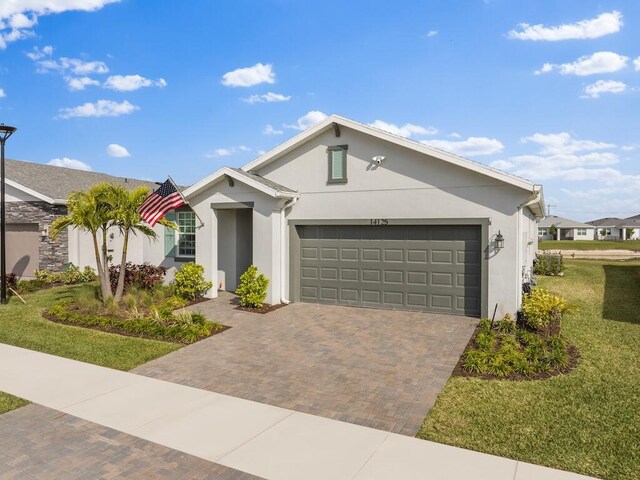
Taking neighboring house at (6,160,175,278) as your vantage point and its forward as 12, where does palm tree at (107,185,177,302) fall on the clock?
The palm tree is roughly at 10 o'clock from the neighboring house.

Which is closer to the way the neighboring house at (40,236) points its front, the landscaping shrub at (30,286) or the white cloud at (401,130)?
the landscaping shrub

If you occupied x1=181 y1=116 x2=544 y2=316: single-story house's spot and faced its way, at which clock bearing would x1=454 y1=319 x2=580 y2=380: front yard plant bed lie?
The front yard plant bed is roughly at 11 o'clock from the single-story house.

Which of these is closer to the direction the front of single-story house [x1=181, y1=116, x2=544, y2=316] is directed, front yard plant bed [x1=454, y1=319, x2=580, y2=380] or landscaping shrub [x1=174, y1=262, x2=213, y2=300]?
the front yard plant bed

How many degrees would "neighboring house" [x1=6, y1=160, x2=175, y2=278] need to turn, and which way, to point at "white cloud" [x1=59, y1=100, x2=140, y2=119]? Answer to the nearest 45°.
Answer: approximately 135° to its right

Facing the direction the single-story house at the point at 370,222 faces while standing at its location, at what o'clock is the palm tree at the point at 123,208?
The palm tree is roughly at 3 o'clock from the single-story house.

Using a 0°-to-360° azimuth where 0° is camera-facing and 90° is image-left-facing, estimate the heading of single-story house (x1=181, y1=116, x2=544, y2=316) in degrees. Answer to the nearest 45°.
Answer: approximately 0°

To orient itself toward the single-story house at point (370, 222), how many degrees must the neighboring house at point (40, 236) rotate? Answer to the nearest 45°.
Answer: approximately 90° to its left

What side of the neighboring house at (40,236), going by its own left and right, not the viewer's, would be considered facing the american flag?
left

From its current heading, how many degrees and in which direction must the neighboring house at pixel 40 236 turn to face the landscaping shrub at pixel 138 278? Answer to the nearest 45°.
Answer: approximately 90° to its left

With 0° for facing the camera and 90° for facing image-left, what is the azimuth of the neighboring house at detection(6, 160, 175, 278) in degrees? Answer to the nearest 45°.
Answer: approximately 45°
